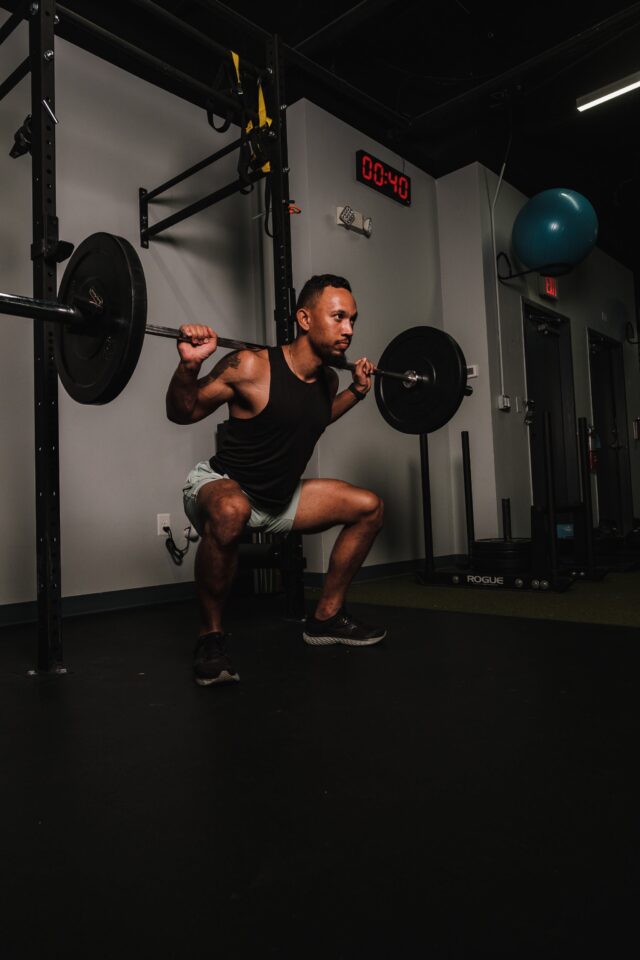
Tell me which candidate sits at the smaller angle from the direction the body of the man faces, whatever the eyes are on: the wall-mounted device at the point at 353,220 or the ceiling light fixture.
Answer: the ceiling light fixture

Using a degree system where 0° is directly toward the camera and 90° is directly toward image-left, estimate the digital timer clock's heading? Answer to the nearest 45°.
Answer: approximately 315°

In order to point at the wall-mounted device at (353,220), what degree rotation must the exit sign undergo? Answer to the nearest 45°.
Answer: approximately 90° to its right

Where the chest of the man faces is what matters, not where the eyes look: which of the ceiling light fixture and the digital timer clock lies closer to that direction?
the ceiling light fixture

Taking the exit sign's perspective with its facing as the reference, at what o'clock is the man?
The man is roughly at 2 o'clock from the exit sign.

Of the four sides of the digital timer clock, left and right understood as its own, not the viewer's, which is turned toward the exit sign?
left

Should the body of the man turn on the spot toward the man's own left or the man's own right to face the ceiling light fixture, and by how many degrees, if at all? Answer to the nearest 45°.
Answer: approximately 90° to the man's own left
